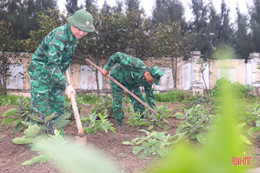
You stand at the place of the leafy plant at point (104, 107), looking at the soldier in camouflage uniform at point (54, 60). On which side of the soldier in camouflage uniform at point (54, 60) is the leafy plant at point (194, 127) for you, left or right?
left

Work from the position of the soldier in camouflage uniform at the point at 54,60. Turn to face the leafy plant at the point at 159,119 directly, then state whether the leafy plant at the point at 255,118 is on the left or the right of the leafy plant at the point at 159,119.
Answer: right

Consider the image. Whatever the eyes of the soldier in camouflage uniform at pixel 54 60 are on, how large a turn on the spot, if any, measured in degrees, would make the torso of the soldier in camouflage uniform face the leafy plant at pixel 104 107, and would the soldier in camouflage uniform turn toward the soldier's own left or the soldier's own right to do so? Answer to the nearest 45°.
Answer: approximately 45° to the soldier's own left

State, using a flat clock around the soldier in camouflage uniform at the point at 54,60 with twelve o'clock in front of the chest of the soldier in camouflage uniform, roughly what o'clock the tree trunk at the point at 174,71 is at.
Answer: The tree trunk is roughly at 10 o'clock from the soldier in camouflage uniform.

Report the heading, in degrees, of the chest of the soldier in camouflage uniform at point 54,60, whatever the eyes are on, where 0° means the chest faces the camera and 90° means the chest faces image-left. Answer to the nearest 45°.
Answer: approximately 270°

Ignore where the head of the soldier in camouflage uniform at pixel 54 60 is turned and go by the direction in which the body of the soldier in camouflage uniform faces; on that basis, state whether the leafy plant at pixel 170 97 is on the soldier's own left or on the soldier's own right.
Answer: on the soldier's own left
